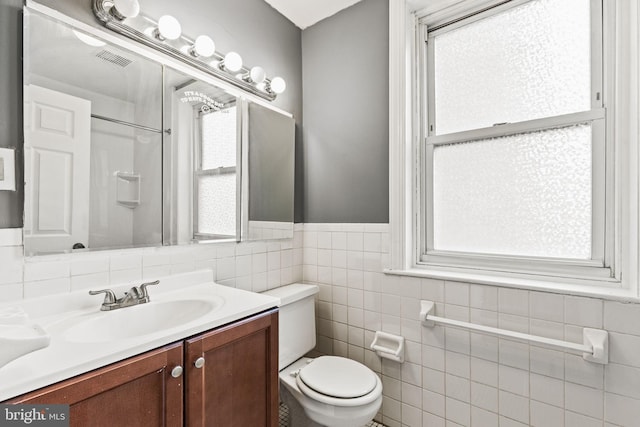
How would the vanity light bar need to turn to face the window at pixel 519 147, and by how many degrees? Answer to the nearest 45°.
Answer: approximately 45° to its left

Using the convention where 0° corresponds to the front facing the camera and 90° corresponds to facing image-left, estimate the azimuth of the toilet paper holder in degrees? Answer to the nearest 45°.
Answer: approximately 45°

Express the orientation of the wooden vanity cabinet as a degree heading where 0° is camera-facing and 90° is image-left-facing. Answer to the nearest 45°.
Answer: approximately 315°

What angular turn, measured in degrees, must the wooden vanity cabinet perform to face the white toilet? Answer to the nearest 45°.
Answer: approximately 90° to its left

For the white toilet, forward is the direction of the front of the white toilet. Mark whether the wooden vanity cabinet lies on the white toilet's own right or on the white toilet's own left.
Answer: on the white toilet's own right
